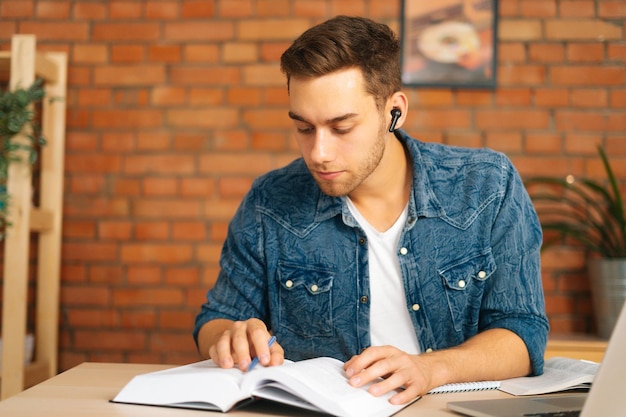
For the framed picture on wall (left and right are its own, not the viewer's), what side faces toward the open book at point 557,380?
front

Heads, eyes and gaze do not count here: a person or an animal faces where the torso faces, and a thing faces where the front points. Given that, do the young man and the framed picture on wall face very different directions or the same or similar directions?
same or similar directions

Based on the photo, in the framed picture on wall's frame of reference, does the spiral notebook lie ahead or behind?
ahead

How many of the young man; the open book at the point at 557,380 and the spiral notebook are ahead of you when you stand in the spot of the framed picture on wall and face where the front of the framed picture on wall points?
3

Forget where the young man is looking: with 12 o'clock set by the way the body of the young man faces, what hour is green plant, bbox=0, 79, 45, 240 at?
The green plant is roughly at 4 o'clock from the young man.

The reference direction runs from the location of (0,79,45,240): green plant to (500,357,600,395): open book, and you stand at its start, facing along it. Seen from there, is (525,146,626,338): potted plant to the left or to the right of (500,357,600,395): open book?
left

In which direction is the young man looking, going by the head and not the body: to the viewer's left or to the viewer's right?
to the viewer's left

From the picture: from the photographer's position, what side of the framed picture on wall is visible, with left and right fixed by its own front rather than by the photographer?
front

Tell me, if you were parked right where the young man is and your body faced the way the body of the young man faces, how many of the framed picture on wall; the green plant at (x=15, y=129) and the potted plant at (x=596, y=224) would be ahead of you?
0

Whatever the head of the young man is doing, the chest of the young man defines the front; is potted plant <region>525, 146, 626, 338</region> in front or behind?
behind

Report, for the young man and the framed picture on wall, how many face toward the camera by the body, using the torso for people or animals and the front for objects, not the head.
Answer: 2

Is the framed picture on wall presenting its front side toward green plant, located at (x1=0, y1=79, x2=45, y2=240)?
no
